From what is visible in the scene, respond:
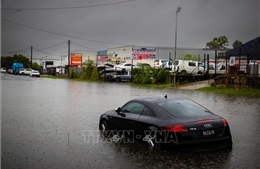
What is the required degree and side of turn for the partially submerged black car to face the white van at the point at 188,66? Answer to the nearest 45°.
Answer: approximately 45° to its right

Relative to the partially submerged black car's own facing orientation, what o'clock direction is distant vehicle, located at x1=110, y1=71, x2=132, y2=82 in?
The distant vehicle is roughly at 1 o'clock from the partially submerged black car.

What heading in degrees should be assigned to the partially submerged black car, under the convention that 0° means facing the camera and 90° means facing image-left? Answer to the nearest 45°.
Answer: approximately 135°
